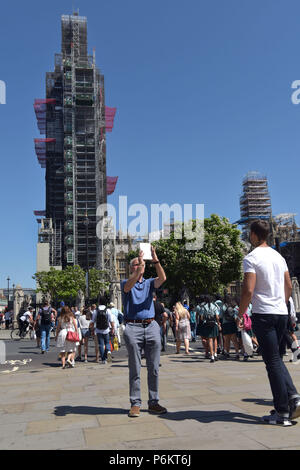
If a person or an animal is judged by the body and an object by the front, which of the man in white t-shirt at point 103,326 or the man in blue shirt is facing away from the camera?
the man in white t-shirt

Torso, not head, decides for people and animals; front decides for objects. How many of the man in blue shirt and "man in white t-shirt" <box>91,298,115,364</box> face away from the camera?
1

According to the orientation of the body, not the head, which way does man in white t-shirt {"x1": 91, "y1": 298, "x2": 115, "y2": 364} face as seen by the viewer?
away from the camera

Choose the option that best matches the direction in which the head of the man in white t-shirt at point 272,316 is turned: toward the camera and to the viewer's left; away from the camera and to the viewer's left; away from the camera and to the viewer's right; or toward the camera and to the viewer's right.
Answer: away from the camera and to the viewer's left

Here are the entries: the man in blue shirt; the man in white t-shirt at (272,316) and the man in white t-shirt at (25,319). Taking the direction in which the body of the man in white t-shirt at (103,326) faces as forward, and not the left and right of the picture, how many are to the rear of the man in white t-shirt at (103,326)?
2

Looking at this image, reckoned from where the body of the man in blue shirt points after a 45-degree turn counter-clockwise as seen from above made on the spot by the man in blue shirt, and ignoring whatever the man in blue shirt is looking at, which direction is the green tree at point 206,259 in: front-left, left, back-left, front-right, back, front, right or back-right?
left
